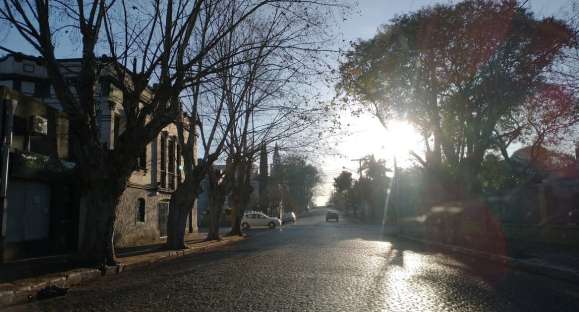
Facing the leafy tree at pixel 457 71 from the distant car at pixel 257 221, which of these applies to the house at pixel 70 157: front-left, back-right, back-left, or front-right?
front-right

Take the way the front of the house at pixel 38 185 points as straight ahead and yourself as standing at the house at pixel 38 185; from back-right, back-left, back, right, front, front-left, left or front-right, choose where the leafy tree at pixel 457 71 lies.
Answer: front-left

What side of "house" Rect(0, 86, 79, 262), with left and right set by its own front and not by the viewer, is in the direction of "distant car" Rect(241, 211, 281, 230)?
left

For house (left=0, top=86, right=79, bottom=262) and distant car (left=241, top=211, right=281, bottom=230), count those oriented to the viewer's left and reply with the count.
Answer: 0

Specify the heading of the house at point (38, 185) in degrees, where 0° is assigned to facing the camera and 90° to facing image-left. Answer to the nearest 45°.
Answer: approximately 315°

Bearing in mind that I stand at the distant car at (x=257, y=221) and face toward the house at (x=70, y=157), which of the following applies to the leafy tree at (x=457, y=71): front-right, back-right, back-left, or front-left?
front-left

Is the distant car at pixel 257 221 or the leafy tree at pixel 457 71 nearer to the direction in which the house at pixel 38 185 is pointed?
the leafy tree
